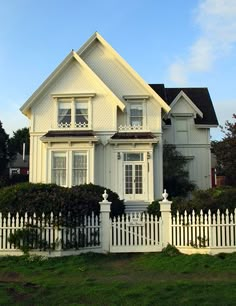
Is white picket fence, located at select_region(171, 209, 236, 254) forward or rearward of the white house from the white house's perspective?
forward

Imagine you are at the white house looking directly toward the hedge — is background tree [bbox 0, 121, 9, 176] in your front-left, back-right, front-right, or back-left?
back-right

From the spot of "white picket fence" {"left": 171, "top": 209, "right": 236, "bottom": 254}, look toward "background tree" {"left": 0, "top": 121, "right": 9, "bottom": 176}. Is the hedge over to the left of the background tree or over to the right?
left

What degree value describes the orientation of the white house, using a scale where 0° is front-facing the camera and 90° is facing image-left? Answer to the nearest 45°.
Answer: approximately 0°

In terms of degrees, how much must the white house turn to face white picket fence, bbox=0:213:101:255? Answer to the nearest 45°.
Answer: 0° — it already faces it

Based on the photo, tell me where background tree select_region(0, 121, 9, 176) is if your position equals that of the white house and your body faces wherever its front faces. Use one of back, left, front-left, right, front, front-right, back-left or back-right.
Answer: back-right

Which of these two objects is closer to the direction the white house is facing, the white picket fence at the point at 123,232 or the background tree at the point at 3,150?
the white picket fence

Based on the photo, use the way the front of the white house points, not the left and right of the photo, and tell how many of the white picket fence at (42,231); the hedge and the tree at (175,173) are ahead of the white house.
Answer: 2

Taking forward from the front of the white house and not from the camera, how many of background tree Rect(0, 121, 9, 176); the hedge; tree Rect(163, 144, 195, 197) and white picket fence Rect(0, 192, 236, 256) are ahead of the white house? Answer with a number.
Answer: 2

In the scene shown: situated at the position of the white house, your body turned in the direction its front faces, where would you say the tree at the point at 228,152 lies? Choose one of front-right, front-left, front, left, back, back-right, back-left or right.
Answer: left

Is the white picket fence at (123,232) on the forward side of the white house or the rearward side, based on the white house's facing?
on the forward side

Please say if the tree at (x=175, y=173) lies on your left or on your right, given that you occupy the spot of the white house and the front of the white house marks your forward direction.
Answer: on your left

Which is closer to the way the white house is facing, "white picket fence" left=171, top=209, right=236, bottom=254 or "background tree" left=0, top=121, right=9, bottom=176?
the white picket fence

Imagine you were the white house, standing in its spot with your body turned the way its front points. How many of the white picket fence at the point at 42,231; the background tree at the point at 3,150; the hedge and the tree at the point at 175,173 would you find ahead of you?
2

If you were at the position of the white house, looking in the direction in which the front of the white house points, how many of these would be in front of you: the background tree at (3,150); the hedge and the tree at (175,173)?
1
